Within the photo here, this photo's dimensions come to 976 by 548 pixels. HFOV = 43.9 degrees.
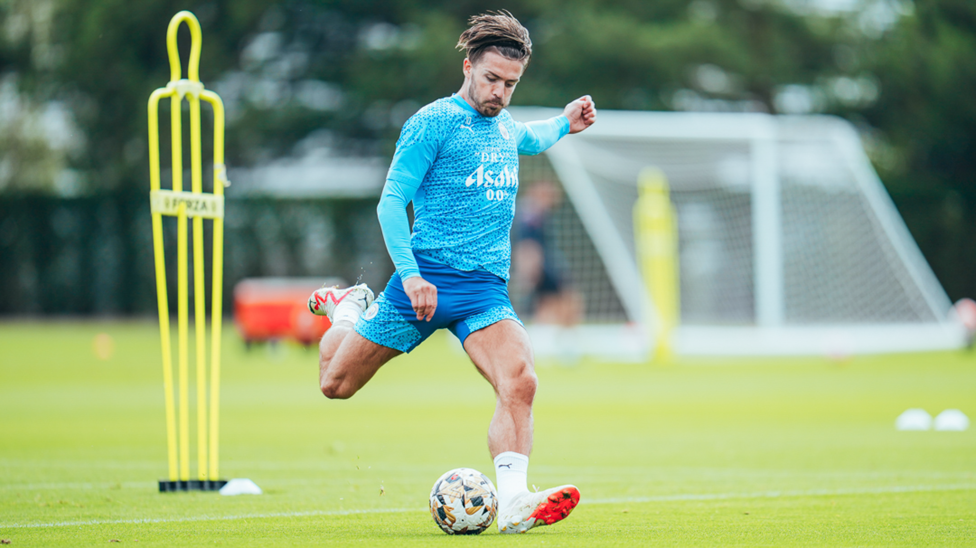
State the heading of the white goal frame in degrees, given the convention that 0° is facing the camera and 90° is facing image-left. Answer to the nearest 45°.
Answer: approximately 45°

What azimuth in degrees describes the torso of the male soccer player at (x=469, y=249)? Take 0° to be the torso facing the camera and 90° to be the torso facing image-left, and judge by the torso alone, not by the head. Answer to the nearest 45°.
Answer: approximately 315°

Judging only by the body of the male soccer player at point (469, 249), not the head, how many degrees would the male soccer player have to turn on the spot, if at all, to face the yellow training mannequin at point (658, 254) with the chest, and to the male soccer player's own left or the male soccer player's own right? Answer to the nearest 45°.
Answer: approximately 135° to the male soccer player's own left

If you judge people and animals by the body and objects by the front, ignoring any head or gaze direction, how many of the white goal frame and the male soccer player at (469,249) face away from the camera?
0

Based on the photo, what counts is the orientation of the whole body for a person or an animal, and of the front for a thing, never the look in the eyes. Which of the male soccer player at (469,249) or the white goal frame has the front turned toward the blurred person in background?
the white goal frame

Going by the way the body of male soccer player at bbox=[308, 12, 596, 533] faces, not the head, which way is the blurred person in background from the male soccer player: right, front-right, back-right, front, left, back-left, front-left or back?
back-left

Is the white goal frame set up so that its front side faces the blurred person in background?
yes

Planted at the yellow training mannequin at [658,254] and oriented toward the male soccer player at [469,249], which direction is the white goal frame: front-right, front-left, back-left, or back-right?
back-left

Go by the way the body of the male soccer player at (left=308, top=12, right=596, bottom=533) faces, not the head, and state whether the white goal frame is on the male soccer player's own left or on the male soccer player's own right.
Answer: on the male soccer player's own left

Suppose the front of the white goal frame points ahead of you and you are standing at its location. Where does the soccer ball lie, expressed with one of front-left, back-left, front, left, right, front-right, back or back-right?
front-left
